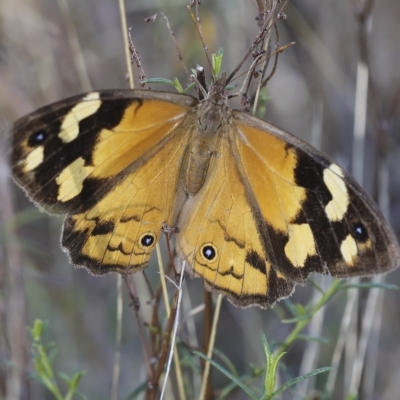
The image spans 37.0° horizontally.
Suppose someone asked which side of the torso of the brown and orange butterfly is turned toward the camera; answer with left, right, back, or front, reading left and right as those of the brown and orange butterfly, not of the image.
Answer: back
